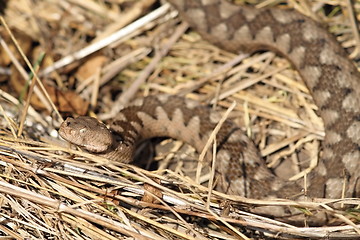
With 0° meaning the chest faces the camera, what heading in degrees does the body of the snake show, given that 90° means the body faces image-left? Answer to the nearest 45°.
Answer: approximately 90°
